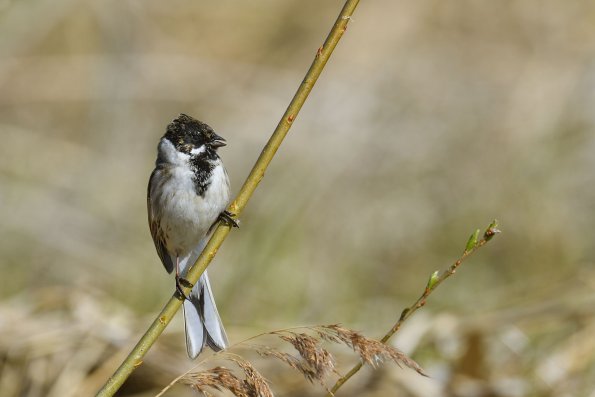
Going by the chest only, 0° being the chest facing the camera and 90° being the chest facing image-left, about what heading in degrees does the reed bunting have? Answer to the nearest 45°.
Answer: approximately 315°
